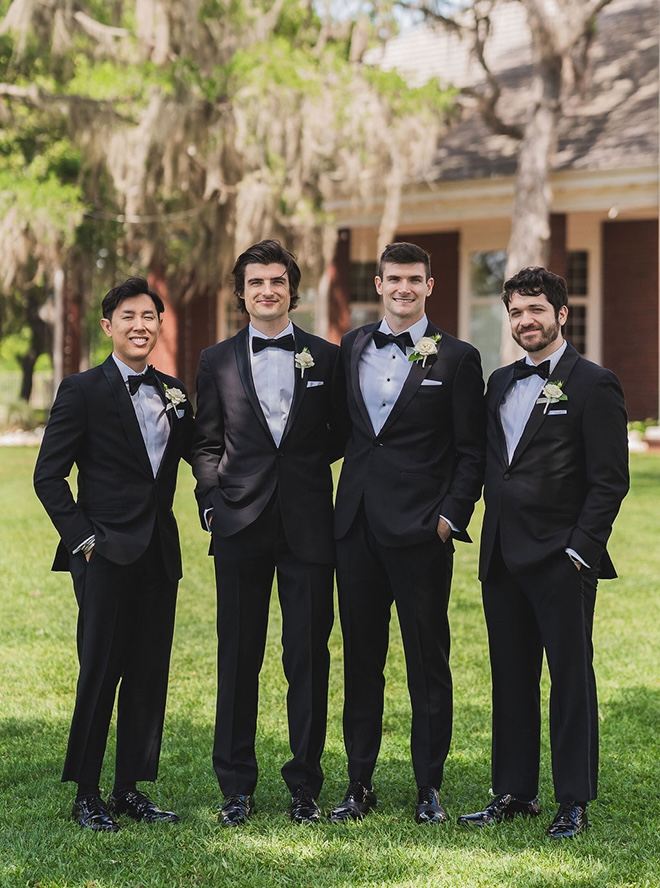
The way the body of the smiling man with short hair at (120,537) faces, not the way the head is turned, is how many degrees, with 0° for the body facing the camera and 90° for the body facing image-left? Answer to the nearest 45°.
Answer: approximately 315°

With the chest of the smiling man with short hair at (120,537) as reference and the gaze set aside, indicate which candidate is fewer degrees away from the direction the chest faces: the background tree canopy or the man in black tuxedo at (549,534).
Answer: the man in black tuxedo

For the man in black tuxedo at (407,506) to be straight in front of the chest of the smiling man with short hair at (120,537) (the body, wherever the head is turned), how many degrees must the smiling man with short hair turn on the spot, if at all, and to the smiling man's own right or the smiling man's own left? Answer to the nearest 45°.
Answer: approximately 45° to the smiling man's own left

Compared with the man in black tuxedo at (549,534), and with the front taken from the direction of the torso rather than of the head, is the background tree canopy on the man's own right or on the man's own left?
on the man's own right

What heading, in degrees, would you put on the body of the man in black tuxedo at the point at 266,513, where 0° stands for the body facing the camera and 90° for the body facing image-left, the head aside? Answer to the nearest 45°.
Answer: approximately 0°

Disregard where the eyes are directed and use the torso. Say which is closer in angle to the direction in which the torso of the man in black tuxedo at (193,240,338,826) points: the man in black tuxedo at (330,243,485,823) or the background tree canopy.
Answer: the man in black tuxedo

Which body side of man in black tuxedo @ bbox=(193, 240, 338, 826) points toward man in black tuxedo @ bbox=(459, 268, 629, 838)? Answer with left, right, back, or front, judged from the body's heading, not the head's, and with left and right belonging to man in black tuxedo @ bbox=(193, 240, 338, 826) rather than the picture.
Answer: left

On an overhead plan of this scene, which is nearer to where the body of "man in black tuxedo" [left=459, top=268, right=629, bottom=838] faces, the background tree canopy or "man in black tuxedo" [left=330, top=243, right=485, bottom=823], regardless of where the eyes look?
the man in black tuxedo

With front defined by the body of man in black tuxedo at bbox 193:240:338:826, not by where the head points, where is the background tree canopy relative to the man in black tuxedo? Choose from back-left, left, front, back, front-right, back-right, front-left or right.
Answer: back

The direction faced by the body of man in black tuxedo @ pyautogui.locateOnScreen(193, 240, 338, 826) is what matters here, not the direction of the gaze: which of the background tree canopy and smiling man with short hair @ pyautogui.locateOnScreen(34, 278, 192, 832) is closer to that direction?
the smiling man with short hair

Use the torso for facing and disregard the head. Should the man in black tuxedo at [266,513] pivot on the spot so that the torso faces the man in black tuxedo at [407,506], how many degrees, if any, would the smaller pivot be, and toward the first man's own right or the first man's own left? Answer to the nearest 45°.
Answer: approximately 90° to the first man's own left
